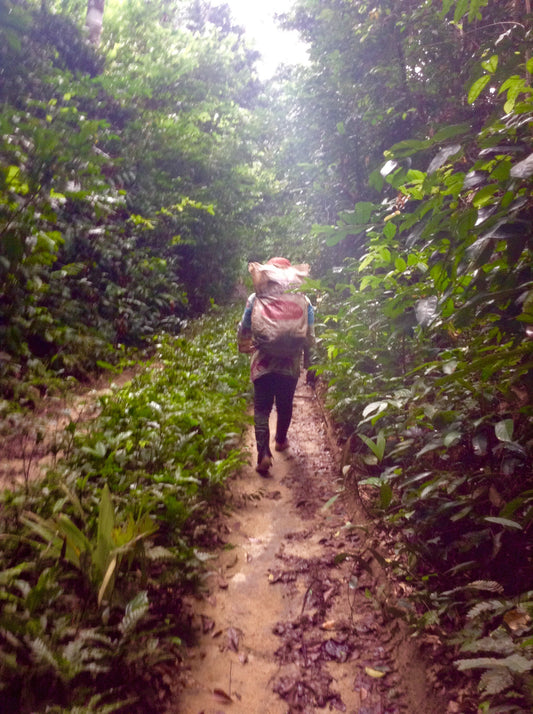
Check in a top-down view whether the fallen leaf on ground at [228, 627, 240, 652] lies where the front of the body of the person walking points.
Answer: no

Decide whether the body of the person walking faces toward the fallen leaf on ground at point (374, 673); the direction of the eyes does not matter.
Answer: no

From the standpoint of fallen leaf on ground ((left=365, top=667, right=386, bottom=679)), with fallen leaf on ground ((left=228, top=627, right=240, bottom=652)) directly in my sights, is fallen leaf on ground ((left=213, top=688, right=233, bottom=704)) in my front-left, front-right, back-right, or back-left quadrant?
front-left

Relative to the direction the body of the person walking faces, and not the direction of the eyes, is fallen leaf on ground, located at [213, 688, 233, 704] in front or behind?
behind

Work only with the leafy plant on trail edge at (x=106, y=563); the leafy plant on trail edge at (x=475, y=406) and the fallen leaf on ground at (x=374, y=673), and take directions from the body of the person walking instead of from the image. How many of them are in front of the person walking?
0

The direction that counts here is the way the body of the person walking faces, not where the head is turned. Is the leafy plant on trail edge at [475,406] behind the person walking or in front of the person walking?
behind

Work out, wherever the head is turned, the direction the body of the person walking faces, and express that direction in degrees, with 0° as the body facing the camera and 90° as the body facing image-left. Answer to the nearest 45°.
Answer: approximately 180°

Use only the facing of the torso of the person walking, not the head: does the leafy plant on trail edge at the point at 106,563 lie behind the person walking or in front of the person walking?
behind
